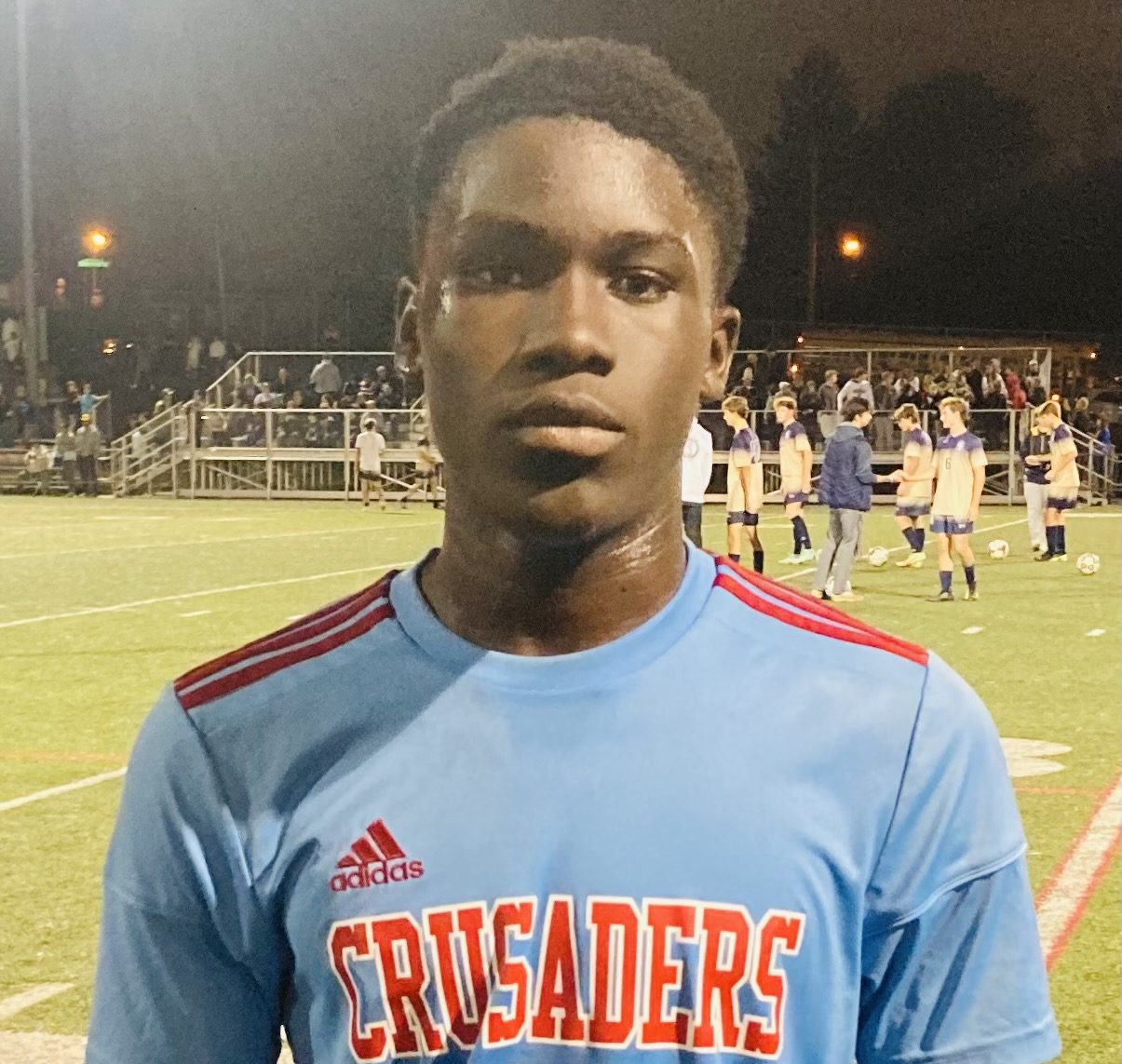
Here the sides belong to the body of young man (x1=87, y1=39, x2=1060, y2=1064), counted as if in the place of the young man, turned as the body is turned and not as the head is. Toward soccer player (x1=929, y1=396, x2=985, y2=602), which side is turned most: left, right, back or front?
back

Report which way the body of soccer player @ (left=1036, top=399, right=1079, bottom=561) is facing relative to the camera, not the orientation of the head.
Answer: to the viewer's left

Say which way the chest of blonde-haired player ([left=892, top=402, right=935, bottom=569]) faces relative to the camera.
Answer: to the viewer's left

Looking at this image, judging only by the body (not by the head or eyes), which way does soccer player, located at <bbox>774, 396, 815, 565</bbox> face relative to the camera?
to the viewer's left

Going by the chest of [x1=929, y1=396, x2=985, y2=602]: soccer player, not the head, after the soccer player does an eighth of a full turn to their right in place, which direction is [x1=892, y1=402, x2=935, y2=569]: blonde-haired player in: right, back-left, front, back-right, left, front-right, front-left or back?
right

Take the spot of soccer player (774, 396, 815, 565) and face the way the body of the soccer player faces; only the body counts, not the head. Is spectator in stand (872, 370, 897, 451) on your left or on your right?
on your right

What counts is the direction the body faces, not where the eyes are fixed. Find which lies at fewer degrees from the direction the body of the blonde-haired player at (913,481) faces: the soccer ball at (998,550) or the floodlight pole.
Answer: the floodlight pole

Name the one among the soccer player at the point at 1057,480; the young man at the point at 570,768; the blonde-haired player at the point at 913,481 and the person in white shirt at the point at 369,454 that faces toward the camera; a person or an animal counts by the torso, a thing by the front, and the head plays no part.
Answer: the young man

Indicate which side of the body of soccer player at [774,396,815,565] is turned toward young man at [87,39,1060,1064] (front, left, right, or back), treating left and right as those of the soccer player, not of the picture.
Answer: left

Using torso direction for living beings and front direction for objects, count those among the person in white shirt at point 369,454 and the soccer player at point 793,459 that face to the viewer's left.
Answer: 1

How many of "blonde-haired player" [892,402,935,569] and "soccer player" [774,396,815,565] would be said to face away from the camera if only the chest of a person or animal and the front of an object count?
0

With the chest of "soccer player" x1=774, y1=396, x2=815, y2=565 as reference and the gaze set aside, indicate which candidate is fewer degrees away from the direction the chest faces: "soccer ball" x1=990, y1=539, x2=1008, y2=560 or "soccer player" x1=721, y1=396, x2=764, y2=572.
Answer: the soccer player

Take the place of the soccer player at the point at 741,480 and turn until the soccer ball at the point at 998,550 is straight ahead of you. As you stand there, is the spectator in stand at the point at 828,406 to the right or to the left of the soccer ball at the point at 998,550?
left
